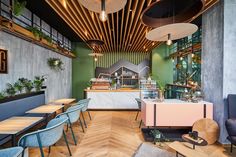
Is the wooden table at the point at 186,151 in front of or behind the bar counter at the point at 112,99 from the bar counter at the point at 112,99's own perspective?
in front

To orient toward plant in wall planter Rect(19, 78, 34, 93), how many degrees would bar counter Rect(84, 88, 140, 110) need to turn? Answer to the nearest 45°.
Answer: approximately 45° to its right

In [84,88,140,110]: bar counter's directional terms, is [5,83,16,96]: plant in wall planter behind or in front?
in front

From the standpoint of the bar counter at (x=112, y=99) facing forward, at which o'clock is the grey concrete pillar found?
The grey concrete pillar is roughly at 11 o'clock from the bar counter.

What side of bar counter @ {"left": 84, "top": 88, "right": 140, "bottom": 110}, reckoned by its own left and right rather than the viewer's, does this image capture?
front

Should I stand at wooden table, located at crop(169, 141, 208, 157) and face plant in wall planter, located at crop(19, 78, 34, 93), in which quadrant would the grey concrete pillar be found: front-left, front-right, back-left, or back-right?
back-right

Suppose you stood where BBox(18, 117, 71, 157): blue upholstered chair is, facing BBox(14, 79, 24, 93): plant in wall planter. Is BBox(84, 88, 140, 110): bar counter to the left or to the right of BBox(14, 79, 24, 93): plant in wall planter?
right

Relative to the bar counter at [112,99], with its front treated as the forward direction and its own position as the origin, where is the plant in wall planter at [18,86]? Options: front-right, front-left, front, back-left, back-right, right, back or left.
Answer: front-right

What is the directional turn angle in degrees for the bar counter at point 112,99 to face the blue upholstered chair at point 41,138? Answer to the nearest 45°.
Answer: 0° — it already faces it
